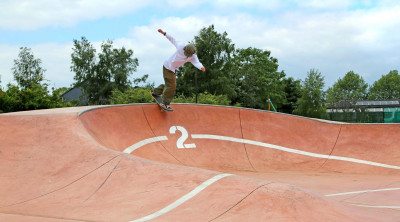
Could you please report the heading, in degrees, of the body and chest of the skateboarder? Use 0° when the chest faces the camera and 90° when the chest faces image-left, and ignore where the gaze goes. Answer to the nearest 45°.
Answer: approximately 315°

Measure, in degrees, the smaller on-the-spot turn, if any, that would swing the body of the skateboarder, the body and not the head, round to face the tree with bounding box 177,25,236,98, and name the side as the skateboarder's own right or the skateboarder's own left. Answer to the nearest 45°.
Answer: approximately 135° to the skateboarder's own left

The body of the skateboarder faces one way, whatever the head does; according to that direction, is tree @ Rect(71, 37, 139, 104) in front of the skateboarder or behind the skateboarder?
behind
